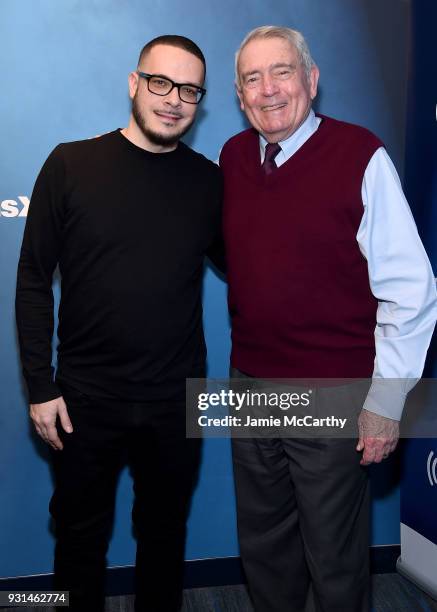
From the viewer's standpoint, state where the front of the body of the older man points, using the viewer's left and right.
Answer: facing the viewer and to the left of the viewer

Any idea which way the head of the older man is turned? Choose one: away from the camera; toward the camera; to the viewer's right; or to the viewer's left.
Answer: toward the camera

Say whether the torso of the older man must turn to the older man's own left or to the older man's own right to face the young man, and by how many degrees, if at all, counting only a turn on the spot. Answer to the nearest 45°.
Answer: approximately 45° to the older man's own right
